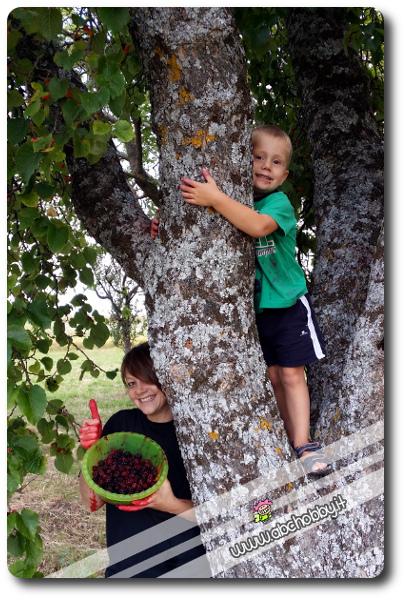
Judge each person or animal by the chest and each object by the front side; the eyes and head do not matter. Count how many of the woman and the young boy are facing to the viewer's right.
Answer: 0

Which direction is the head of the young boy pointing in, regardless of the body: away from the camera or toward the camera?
toward the camera

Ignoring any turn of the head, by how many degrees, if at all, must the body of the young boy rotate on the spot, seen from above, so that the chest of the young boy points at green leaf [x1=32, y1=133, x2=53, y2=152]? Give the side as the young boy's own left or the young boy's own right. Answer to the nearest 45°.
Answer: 0° — they already face it

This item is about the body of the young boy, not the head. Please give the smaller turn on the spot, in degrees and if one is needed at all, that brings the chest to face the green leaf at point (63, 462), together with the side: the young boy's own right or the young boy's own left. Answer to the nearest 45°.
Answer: approximately 45° to the young boy's own right

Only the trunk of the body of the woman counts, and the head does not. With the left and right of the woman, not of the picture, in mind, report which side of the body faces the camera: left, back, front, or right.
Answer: front

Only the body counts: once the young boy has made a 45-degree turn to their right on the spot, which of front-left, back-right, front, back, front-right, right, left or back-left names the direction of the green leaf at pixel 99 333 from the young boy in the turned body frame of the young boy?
front-right

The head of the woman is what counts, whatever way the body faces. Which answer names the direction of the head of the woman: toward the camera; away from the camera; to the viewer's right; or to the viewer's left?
toward the camera

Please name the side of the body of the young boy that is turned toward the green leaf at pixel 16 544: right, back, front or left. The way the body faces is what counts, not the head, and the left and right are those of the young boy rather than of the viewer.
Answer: front
